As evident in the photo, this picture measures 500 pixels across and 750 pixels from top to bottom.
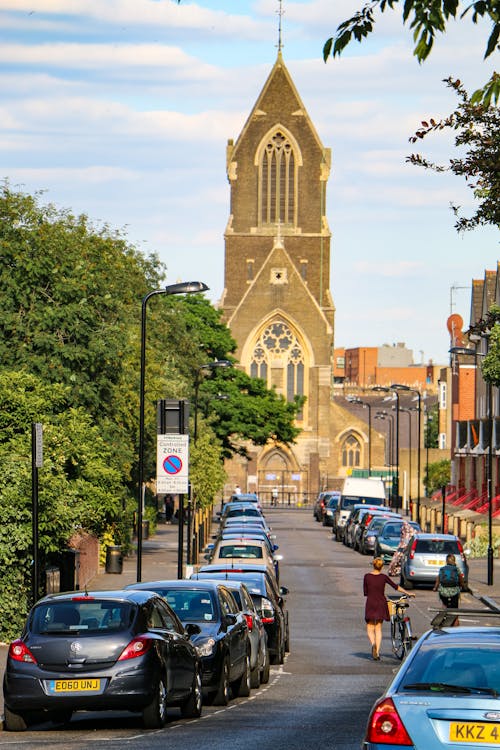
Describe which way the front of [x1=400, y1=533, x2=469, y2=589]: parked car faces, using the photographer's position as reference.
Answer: facing away from the viewer

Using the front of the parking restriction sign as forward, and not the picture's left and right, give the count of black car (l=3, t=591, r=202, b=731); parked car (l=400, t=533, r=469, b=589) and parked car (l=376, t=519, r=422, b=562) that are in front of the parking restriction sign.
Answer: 1

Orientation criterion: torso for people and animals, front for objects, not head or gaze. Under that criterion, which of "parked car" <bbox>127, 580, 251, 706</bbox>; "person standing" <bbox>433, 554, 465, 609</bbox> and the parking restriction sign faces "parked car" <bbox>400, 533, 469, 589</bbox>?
the person standing

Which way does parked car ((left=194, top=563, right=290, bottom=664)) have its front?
away from the camera

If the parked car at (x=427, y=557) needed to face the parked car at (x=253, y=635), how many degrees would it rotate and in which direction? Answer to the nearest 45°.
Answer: approximately 180°

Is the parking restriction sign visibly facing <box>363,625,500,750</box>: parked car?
yes

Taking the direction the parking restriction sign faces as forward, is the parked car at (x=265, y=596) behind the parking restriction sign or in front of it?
in front

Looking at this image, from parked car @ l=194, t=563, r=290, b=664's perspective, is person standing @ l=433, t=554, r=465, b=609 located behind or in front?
in front

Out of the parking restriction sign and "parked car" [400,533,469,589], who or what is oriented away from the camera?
the parked car

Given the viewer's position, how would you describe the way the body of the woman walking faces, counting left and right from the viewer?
facing away from the viewer

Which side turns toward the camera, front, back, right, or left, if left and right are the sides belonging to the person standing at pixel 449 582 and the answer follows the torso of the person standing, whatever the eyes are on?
back

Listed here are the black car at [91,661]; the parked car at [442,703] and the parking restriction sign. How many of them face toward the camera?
1

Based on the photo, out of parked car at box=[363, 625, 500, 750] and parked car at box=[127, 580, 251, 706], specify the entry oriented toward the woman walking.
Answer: parked car at box=[363, 625, 500, 750]

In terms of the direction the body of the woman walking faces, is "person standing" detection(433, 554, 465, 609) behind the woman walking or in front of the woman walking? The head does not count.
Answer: in front

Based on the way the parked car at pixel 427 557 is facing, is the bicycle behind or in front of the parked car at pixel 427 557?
behind
